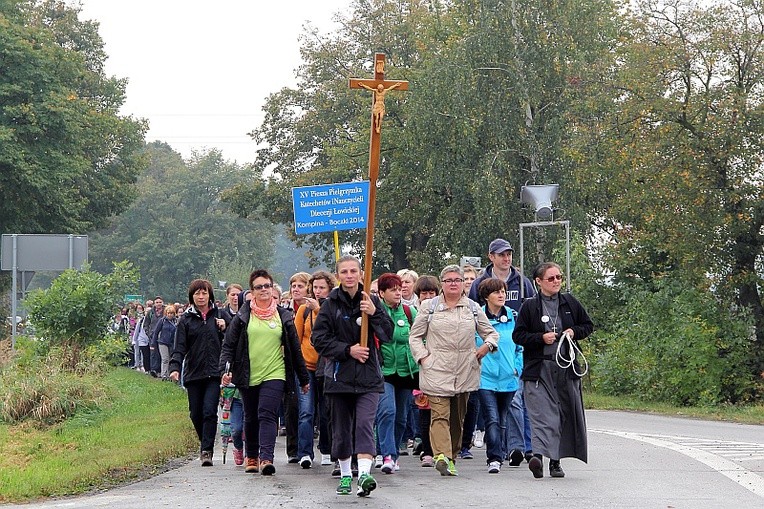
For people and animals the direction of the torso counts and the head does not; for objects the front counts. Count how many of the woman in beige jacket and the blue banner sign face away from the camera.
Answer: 0

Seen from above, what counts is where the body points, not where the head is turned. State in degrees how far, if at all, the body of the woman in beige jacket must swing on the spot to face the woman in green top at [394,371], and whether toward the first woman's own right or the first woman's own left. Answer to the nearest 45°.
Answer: approximately 135° to the first woman's own right

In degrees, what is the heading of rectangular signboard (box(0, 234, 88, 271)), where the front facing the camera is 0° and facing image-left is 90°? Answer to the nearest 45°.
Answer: approximately 180°

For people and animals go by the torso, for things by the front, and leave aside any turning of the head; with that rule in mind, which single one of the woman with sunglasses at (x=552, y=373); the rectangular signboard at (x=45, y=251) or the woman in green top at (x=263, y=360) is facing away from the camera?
the rectangular signboard

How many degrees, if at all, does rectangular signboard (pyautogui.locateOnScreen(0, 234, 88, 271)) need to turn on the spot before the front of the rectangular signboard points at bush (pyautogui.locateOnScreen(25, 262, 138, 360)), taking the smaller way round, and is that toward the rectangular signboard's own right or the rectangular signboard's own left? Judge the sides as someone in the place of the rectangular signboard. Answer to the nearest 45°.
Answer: approximately 180°

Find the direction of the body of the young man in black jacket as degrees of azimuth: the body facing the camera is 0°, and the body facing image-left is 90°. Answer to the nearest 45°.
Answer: approximately 0°

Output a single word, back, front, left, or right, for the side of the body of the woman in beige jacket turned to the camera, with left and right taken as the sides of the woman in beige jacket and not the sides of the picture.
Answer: front

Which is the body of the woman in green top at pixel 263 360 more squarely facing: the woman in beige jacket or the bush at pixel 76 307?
the woman in beige jacket

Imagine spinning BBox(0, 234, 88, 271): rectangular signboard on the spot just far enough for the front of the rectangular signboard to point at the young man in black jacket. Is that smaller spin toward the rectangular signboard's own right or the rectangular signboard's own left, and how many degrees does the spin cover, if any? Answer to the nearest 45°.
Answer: approximately 180°
